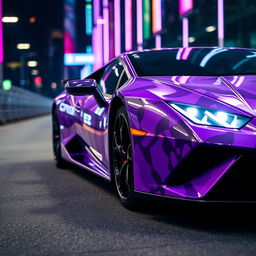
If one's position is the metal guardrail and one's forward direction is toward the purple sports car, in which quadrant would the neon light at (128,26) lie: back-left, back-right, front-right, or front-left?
back-left

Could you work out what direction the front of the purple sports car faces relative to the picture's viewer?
facing the viewer and to the right of the viewer

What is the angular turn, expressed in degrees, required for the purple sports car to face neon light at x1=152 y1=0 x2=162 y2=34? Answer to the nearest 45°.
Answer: approximately 135° to its left

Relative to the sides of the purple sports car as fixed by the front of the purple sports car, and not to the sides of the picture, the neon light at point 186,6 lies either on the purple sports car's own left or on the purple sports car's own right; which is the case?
on the purple sports car's own left

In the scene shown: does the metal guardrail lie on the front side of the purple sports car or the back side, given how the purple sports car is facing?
on the back side

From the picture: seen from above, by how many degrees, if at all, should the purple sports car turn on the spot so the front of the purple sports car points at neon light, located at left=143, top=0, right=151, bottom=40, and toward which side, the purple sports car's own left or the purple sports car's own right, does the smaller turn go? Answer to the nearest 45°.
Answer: approximately 135° to the purple sports car's own left

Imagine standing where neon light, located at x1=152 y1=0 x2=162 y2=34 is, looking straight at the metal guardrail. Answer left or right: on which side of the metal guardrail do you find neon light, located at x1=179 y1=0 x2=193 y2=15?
left

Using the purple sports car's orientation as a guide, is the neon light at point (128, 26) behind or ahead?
behind
